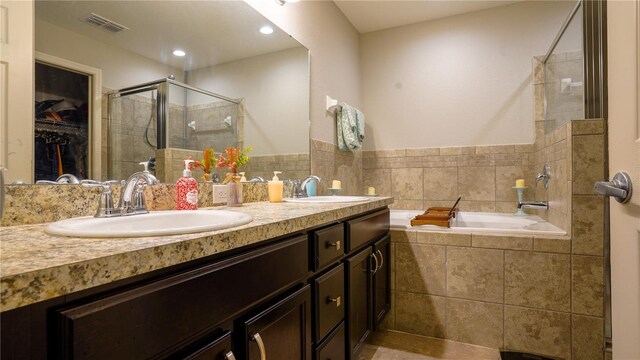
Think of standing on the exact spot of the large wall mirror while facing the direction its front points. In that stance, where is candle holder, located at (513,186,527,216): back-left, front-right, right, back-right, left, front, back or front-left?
front-left

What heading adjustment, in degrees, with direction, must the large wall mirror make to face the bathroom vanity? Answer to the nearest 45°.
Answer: approximately 45° to its right

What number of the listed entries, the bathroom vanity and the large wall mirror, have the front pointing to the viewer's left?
0

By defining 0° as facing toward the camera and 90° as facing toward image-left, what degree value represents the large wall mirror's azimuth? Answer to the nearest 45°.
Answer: approximately 315°

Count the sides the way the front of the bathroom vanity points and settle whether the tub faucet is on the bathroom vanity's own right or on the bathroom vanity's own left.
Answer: on the bathroom vanity's own left

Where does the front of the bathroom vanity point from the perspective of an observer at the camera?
facing the viewer and to the right of the viewer

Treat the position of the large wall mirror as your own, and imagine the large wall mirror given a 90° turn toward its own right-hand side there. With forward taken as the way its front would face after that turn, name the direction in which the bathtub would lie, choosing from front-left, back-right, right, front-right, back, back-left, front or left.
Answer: back-left

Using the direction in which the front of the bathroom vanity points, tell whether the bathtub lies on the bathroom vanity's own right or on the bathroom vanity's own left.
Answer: on the bathroom vanity's own left

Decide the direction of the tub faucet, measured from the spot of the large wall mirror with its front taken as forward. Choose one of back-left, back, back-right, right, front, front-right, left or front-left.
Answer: front-left

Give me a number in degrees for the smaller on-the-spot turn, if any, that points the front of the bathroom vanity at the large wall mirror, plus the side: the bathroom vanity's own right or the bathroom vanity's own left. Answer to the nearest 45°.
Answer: approximately 135° to the bathroom vanity's own left

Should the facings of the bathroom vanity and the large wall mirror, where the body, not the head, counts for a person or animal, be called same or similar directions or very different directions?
same or similar directions
